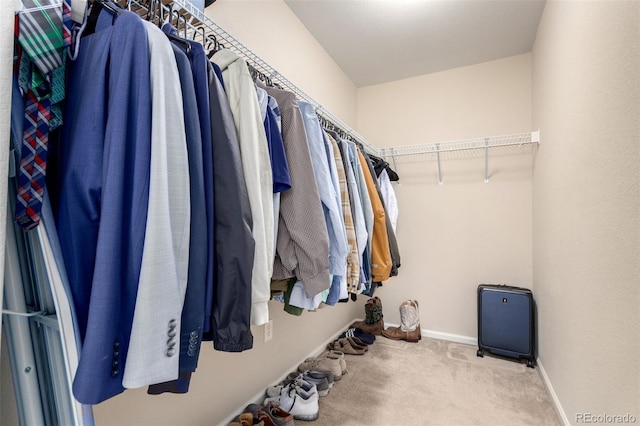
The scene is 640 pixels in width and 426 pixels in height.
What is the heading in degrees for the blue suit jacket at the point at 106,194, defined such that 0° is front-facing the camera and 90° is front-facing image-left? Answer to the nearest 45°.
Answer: approximately 45°

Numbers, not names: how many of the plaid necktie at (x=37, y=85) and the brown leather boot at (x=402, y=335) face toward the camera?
1

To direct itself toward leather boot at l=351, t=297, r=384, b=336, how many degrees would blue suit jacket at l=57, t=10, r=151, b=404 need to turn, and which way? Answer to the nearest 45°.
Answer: approximately 180°

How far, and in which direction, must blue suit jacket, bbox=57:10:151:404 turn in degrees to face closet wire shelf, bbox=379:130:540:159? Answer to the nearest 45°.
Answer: approximately 135° to its left

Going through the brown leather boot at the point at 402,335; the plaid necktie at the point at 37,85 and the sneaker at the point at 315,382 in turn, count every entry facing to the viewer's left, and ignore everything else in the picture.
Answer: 1

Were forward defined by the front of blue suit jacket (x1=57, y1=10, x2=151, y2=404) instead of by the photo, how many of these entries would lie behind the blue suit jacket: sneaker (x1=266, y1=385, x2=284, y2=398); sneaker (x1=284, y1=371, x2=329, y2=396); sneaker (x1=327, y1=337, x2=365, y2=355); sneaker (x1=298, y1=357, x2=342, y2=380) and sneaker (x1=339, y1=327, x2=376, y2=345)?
5
